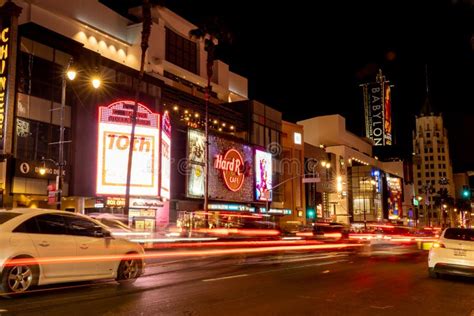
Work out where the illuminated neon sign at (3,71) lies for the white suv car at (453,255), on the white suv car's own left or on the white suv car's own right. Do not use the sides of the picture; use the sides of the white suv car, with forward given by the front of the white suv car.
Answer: on the white suv car's own left

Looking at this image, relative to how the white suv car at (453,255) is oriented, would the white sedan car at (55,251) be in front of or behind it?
behind

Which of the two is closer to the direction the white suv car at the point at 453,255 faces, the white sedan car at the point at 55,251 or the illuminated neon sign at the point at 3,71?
the illuminated neon sign

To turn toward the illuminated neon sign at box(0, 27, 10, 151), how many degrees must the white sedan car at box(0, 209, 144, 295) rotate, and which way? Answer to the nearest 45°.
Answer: approximately 45° to its left

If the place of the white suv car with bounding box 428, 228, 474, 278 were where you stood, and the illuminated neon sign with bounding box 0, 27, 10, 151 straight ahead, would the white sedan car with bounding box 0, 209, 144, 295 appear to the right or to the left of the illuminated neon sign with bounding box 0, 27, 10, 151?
left

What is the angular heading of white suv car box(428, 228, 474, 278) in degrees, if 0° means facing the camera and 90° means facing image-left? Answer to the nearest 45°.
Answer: approximately 180°
